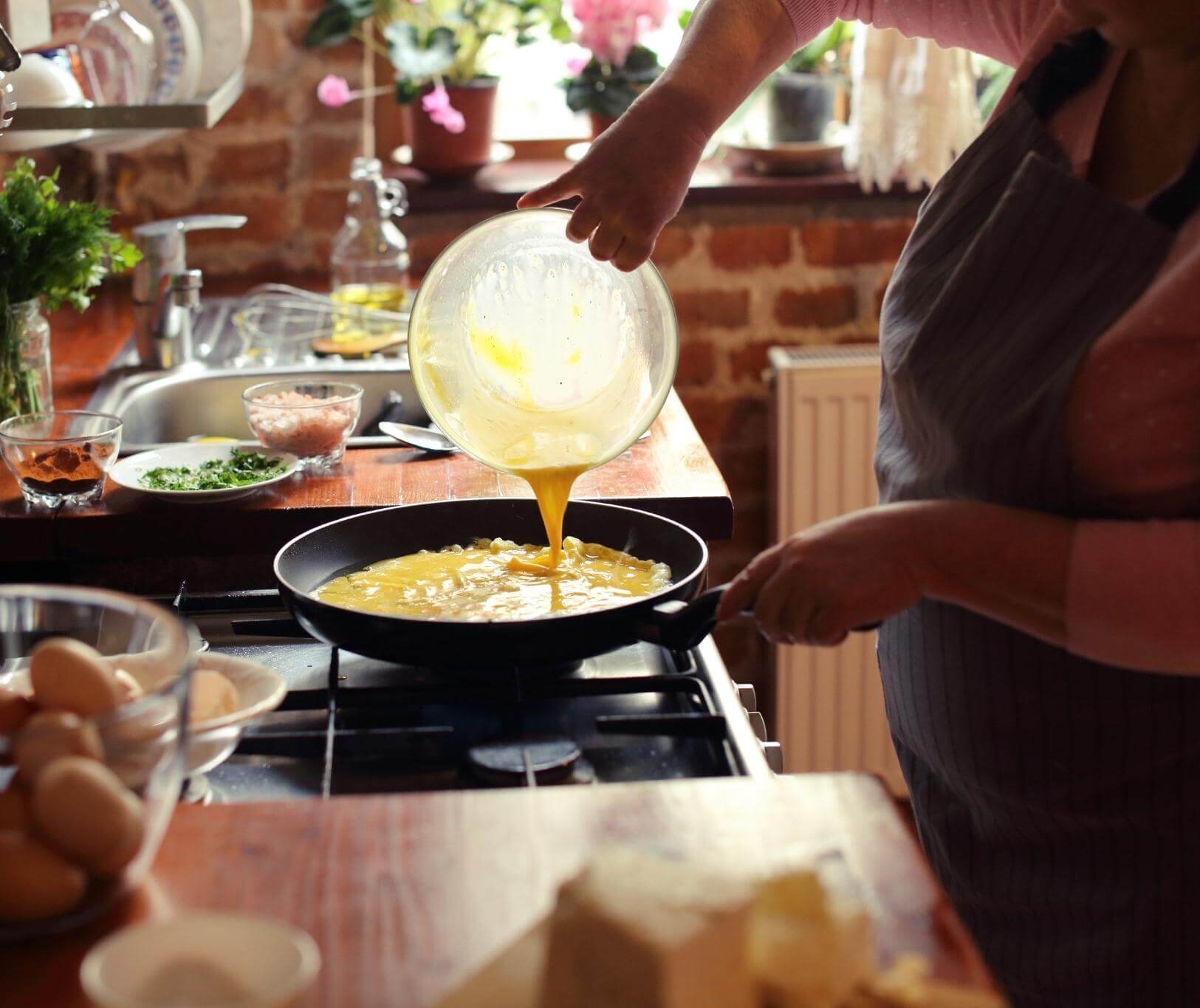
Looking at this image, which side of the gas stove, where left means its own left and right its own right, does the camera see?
right

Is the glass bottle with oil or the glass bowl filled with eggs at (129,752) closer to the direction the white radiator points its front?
the glass bowl filled with eggs

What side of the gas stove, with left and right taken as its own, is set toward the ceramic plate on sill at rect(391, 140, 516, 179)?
left

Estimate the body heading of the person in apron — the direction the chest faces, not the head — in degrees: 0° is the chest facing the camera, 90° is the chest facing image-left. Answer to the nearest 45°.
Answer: approximately 45°

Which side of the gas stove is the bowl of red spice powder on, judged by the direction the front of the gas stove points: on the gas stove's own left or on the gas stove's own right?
on the gas stove's own left

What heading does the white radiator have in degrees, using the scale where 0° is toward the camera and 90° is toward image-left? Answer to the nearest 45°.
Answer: approximately 0°

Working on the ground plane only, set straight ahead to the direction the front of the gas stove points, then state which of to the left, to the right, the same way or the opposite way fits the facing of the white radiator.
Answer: to the right

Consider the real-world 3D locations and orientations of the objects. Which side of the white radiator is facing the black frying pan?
front

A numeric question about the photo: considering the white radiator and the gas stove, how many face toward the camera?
1

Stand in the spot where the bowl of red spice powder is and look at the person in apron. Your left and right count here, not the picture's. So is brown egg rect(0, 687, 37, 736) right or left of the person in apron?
right

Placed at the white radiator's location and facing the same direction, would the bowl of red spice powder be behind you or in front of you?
in front
